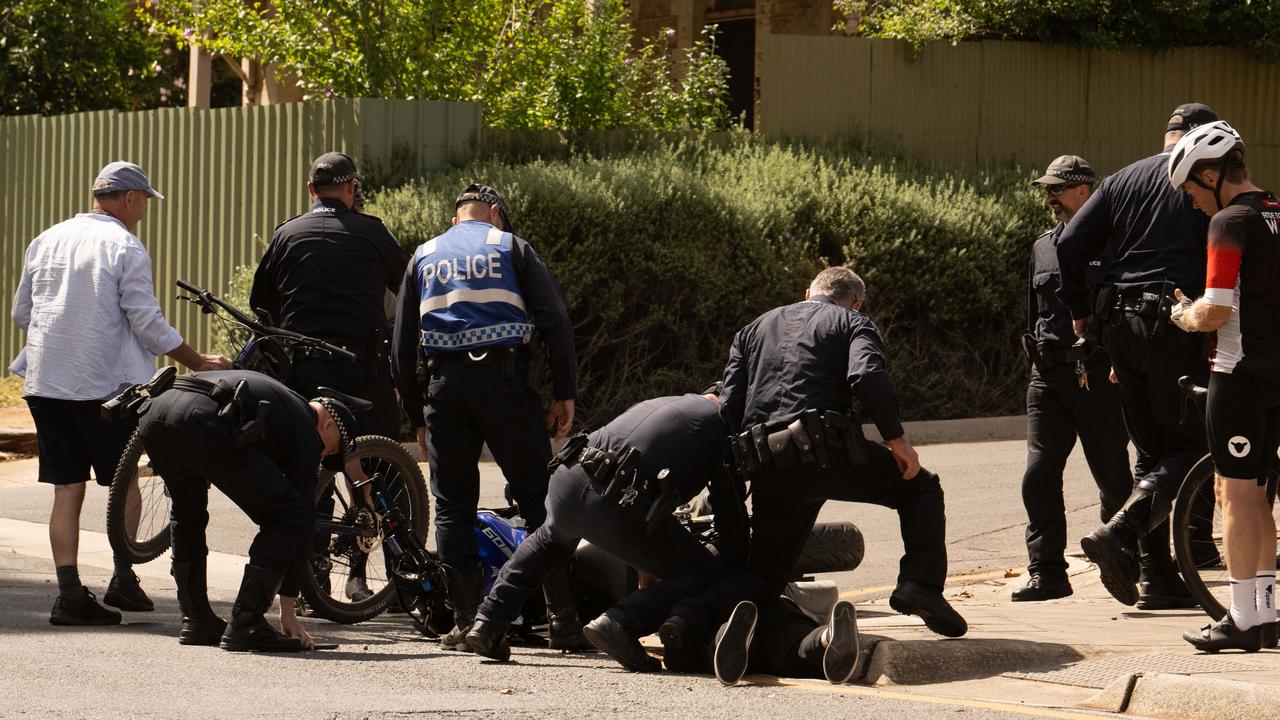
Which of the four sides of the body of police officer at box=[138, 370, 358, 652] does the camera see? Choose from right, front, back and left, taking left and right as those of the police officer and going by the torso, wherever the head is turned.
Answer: right

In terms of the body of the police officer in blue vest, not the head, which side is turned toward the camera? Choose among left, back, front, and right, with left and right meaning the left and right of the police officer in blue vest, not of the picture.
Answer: back

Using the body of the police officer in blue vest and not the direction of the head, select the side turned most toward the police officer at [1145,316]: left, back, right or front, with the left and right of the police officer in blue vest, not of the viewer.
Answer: right

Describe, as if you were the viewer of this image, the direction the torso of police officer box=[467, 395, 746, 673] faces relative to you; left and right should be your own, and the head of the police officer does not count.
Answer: facing away from the viewer and to the right of the viewer

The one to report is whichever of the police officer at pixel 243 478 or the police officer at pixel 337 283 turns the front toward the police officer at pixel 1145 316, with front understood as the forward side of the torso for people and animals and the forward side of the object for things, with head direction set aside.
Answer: the police officer at pixel 243 478

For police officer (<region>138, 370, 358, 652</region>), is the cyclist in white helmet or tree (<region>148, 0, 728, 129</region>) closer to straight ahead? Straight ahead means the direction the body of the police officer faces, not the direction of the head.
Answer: the cyclist in white helmet

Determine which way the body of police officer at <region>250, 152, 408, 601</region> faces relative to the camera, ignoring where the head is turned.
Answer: away from the camera

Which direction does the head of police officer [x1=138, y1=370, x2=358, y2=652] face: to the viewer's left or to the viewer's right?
to the viewer's right

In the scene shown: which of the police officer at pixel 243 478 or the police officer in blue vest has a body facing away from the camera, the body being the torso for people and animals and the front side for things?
the police officer in blue vest

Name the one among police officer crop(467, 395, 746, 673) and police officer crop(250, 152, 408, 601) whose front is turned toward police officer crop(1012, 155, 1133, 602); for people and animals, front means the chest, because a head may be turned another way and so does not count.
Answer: police officer crop(467, 395, 746, 673)

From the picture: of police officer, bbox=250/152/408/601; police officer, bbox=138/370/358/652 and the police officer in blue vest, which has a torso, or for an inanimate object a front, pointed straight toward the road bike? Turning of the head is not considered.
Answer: police officer, bbox=138/370/358/652
